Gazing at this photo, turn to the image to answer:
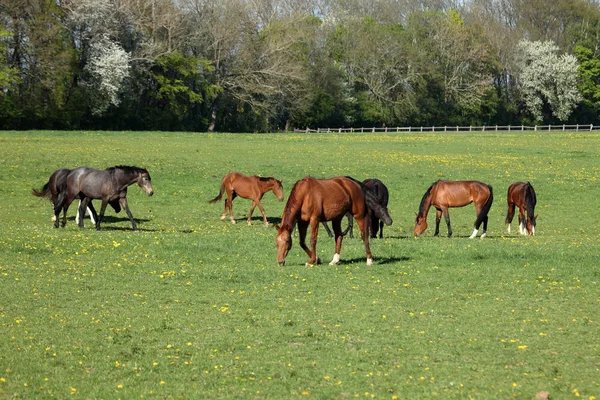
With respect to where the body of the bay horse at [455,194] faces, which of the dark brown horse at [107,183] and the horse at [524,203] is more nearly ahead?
the dark brown horse

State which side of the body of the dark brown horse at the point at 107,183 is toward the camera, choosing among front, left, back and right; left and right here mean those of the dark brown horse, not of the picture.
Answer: right

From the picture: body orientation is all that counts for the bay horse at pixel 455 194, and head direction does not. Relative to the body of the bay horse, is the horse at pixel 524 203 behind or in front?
behind

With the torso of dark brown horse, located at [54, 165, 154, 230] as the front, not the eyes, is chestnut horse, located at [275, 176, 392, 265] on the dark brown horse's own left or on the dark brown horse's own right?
on the dark brown horse's own right

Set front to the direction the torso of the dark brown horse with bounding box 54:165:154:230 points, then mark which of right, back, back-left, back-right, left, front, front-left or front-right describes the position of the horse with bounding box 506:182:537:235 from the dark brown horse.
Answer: front

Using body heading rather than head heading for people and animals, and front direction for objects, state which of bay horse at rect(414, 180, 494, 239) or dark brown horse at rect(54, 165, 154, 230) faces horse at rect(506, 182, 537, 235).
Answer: the dark brown horse

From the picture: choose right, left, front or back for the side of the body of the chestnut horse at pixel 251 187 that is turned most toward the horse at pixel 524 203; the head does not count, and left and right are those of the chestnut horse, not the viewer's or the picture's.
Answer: front

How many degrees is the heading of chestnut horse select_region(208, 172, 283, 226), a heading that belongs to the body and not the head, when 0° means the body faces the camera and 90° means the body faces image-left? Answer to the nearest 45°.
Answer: approximately 270°

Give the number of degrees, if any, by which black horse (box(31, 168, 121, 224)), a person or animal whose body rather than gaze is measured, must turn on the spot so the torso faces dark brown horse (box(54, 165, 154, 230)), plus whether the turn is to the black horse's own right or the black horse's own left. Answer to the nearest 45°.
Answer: approximately 45° to the black horse's own right

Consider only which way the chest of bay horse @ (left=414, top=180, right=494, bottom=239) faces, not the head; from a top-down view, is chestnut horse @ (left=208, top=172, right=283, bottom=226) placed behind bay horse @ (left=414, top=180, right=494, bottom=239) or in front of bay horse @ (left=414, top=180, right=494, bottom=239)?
in front

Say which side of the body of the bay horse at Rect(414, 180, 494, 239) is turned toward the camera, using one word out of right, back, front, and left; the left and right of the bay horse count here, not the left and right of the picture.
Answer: left

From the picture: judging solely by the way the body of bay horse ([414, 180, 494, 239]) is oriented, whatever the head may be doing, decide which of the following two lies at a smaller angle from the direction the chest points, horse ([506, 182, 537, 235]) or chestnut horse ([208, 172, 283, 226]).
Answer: the chestnut horse

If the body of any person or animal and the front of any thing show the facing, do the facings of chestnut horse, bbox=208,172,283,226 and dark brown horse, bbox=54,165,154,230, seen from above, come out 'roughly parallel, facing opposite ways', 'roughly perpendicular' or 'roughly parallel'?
roughly parallel

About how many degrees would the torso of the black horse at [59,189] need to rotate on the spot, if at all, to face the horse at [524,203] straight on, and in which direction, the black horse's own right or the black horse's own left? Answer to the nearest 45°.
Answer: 0° — it already faces it

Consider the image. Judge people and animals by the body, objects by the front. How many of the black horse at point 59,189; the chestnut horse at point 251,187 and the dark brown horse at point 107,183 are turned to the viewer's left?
0

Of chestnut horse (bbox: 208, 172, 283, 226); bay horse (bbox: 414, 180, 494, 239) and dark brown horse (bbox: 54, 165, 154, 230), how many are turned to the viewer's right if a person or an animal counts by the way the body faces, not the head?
2

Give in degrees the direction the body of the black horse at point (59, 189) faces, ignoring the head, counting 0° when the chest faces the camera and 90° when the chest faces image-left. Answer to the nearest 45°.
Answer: approximately 270°
